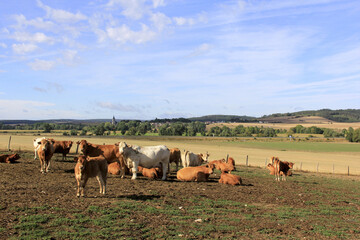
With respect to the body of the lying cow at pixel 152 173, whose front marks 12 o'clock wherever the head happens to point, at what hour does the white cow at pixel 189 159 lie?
The white cow is roughly at 4 o'clock from the lying cow.

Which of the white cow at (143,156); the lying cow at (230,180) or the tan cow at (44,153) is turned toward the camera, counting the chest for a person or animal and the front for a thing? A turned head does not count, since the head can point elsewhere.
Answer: the tan cow

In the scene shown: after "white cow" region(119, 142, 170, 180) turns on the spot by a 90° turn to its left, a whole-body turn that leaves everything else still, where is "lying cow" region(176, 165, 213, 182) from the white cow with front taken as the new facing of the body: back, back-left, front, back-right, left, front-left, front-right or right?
left

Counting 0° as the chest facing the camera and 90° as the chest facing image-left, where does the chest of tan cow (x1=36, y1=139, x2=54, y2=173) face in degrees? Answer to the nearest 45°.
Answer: approximately 0°

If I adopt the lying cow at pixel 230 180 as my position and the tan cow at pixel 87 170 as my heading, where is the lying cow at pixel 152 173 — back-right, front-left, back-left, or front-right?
front-right

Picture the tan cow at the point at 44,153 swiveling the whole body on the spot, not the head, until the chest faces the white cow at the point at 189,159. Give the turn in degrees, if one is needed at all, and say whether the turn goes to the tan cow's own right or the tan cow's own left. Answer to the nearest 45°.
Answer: approximately 90° to the tan cow's own left

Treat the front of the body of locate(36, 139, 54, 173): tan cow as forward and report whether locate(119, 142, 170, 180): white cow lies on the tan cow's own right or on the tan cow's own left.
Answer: on the tan cow's own left

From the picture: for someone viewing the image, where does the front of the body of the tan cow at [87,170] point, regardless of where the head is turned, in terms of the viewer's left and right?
facing the viewer and to the left of the viewer

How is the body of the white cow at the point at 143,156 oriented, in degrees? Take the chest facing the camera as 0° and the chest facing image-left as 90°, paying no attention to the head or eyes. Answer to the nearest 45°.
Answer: approximately 90°

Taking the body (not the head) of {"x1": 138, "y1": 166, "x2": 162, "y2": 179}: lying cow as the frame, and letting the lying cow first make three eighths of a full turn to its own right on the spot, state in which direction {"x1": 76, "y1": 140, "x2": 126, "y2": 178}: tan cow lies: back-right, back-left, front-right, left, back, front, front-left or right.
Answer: back-left
